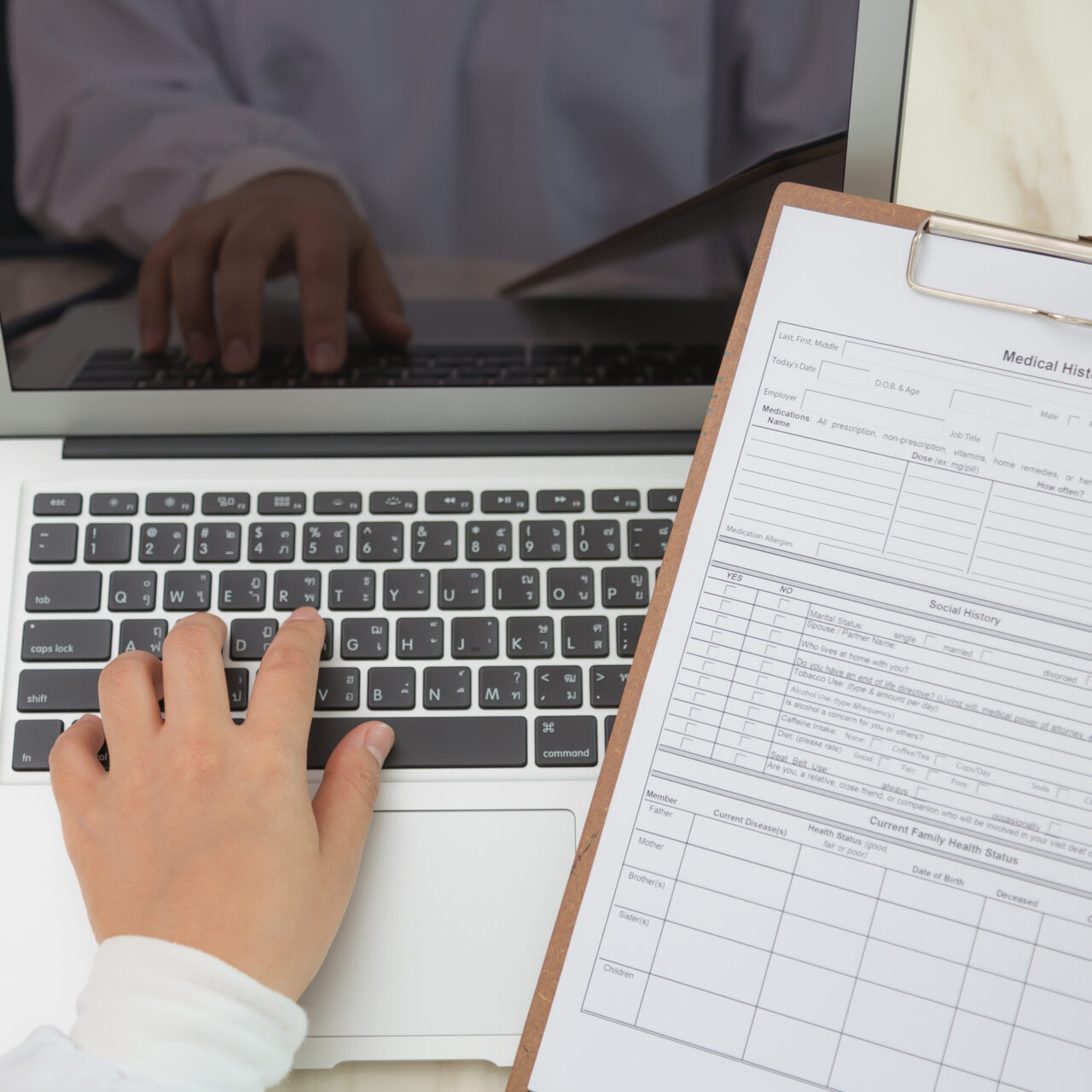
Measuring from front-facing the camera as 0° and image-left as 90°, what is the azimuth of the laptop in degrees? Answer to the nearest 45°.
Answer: approximately 0°
